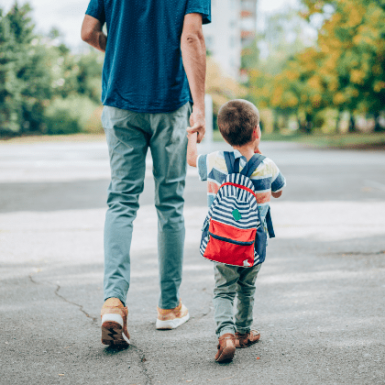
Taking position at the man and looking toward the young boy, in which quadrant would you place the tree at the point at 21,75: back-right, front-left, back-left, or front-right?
back-left

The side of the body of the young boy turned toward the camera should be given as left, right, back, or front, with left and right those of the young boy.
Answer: back

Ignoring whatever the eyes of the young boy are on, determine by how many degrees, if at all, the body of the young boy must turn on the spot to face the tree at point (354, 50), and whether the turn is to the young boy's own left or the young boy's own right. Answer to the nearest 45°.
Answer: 0° — they already face it
